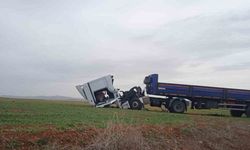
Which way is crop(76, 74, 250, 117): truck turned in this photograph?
to the viewer's left
